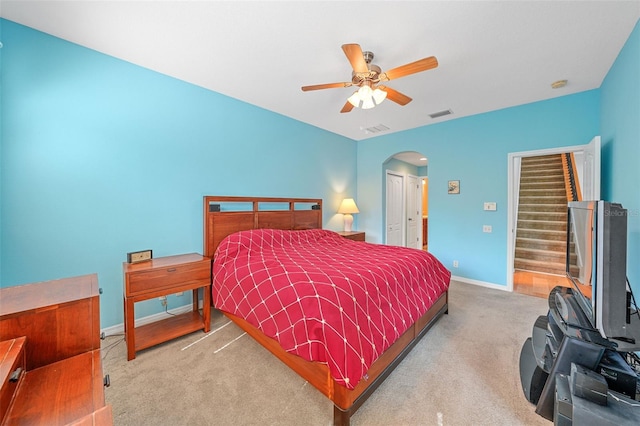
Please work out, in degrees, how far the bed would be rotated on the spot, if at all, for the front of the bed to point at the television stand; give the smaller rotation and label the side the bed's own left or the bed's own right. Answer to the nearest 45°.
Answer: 0° — it already faces it

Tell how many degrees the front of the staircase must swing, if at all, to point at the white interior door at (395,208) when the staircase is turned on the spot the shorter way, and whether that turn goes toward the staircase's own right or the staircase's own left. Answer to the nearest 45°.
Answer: approximately 45° to the staircase's own right

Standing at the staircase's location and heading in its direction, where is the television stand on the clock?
The television stand is roughly at 12 o'clock from the staircase.

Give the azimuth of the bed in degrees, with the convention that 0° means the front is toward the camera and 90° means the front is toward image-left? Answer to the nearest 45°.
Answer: approximately 315°

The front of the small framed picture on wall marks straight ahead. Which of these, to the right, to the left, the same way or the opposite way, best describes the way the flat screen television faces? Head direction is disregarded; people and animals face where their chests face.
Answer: to the right

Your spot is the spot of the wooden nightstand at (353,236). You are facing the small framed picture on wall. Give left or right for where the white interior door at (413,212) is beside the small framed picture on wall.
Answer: left

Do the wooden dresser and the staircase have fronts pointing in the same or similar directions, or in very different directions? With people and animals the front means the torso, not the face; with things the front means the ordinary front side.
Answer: very different directions

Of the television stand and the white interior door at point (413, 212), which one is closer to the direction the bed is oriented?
the television stand

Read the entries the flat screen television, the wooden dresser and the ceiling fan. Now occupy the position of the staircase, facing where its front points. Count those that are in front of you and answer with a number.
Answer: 3

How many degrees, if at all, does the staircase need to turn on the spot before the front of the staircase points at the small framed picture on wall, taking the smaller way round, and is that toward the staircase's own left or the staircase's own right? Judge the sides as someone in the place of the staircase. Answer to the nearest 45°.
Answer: approximately 45° to the staircase's own right

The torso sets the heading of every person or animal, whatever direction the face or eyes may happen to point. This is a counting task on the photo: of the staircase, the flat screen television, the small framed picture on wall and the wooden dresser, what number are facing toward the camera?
2

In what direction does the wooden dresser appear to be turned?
to the viewer's right

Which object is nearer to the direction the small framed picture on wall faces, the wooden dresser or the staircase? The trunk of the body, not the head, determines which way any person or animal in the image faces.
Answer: the wooden dresser

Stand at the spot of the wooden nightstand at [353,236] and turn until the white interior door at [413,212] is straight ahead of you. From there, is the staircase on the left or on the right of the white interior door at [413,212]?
right

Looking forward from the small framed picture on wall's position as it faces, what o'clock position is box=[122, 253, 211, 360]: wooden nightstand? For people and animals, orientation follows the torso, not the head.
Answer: The wooden nightstand is roughly at 1 o'clock from the small framed picture on wall.

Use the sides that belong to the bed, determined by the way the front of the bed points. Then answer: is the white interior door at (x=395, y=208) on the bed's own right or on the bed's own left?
on the bed's own left

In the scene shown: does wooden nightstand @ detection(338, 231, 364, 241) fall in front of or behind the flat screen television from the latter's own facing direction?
in front
